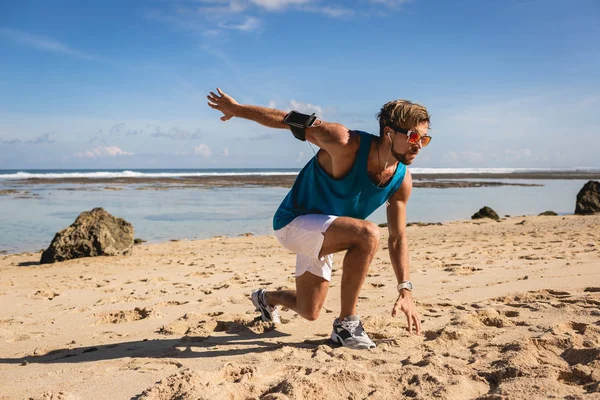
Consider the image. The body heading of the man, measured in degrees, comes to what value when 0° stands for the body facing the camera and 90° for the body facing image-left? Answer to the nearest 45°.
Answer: approximately 315°

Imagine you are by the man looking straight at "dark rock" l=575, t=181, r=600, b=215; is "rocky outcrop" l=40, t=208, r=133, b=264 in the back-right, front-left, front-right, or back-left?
front-left

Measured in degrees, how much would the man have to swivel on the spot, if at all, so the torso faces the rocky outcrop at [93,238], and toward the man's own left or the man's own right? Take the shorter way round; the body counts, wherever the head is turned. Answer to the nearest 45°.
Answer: approximately 180°

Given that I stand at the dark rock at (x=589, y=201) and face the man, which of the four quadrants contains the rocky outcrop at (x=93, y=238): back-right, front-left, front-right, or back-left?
front-right

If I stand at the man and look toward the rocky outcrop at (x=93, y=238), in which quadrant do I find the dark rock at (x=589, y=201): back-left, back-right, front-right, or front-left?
front-right

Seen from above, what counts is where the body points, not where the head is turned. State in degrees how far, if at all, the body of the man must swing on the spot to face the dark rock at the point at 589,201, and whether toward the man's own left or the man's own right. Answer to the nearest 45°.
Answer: approximately 90° to the man's own left
